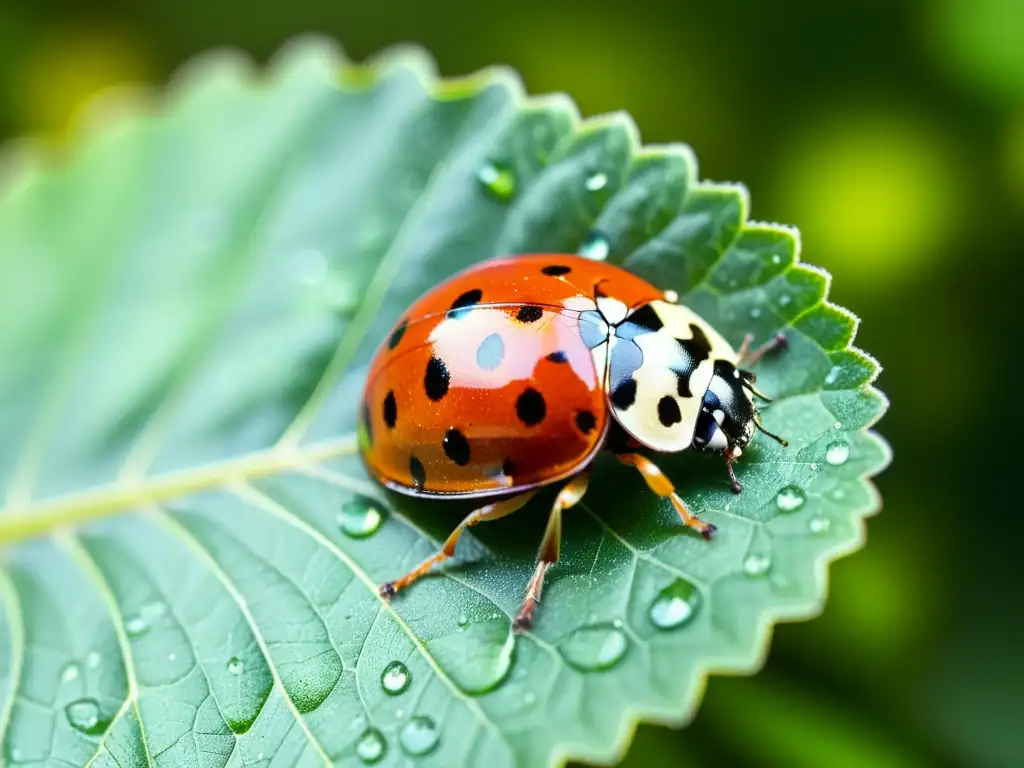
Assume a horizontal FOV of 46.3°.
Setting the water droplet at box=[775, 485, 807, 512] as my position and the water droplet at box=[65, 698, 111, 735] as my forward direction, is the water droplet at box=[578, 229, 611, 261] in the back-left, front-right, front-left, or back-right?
front-right

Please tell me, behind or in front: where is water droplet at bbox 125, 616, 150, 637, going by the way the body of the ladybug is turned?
behind

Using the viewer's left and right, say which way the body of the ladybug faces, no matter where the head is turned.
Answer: facing to the right of the viewer

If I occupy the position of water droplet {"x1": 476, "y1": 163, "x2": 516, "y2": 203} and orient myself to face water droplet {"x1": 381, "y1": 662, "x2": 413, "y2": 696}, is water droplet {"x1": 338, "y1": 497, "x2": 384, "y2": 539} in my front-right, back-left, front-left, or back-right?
front-right

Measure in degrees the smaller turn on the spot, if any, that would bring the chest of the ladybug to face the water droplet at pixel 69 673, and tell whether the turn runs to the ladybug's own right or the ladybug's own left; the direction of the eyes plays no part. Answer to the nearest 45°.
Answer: approximately 180°
